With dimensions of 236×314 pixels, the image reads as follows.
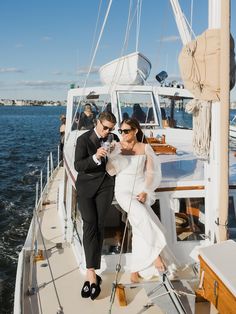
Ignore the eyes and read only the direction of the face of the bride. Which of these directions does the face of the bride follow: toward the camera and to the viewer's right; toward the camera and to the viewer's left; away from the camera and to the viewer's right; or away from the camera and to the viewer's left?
toward the camera and to the viewer's left

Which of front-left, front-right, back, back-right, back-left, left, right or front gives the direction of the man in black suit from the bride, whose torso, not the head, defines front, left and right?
right

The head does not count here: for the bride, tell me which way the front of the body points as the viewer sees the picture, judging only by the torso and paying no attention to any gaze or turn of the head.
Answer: toward the camera

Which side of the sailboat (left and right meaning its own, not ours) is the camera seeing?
front

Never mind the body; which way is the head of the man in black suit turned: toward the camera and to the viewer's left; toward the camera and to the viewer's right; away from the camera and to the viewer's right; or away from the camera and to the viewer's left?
toward the camera and to the viewer's right
